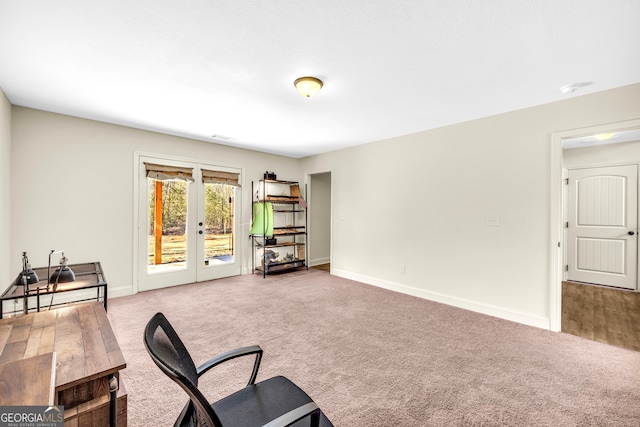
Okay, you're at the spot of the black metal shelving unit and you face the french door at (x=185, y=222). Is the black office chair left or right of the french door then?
left

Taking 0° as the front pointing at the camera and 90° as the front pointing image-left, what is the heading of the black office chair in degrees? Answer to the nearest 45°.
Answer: approximately 225°

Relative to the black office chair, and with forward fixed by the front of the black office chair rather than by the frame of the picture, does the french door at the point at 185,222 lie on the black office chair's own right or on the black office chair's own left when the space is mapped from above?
on the black office chair's own left

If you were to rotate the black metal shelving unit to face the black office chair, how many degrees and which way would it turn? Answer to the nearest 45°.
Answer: approximately 45° to its right

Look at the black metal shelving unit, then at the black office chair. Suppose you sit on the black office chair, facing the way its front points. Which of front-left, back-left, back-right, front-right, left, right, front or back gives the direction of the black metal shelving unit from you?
front-left

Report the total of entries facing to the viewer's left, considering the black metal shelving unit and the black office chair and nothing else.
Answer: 0

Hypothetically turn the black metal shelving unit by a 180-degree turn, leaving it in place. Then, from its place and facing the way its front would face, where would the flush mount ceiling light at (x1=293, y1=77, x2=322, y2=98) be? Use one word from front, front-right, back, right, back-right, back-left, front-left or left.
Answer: back-left

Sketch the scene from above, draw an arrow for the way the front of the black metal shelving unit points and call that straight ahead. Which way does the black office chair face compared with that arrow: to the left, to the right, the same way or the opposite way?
to the left

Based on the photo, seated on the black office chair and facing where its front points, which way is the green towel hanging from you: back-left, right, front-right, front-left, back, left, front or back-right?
front-left

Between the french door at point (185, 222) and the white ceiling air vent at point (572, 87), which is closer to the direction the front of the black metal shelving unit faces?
the white ceiling air vent

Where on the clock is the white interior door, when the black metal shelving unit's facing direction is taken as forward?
The white interior door is roughly at 11 o'clock from the black metal shelving unit.

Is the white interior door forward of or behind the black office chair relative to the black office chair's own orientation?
forward

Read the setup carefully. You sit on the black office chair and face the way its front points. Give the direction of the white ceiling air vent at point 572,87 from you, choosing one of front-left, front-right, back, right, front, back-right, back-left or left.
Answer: front-right

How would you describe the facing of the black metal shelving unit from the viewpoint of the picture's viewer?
facing the viewer and to the right of the viewer

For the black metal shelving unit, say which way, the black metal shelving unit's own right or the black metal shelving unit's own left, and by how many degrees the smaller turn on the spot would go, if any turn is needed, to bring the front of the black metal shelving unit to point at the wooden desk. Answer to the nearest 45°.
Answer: approximately 45° to the black metal shelving unit's own right
